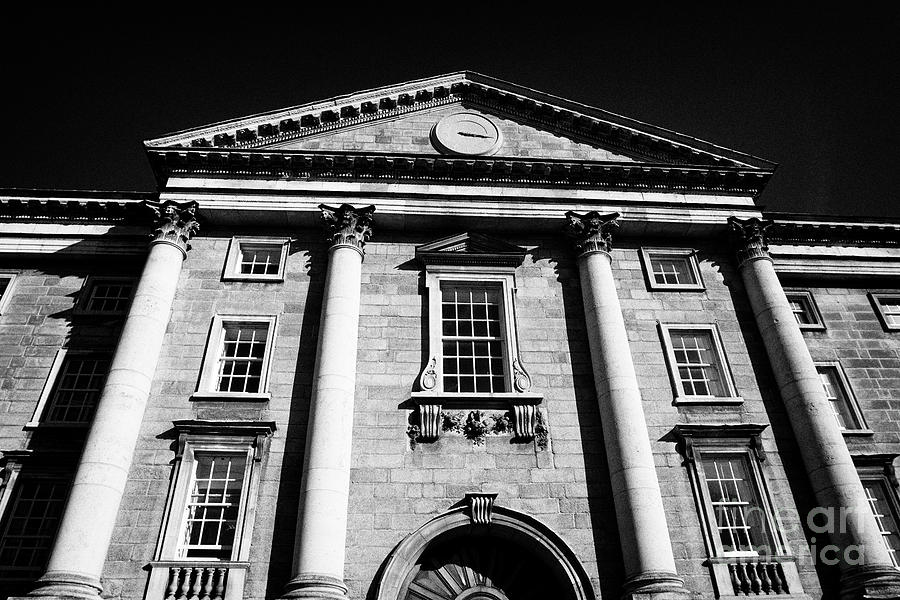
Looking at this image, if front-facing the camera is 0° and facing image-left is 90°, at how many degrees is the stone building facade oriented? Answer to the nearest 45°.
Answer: approximately 0°
